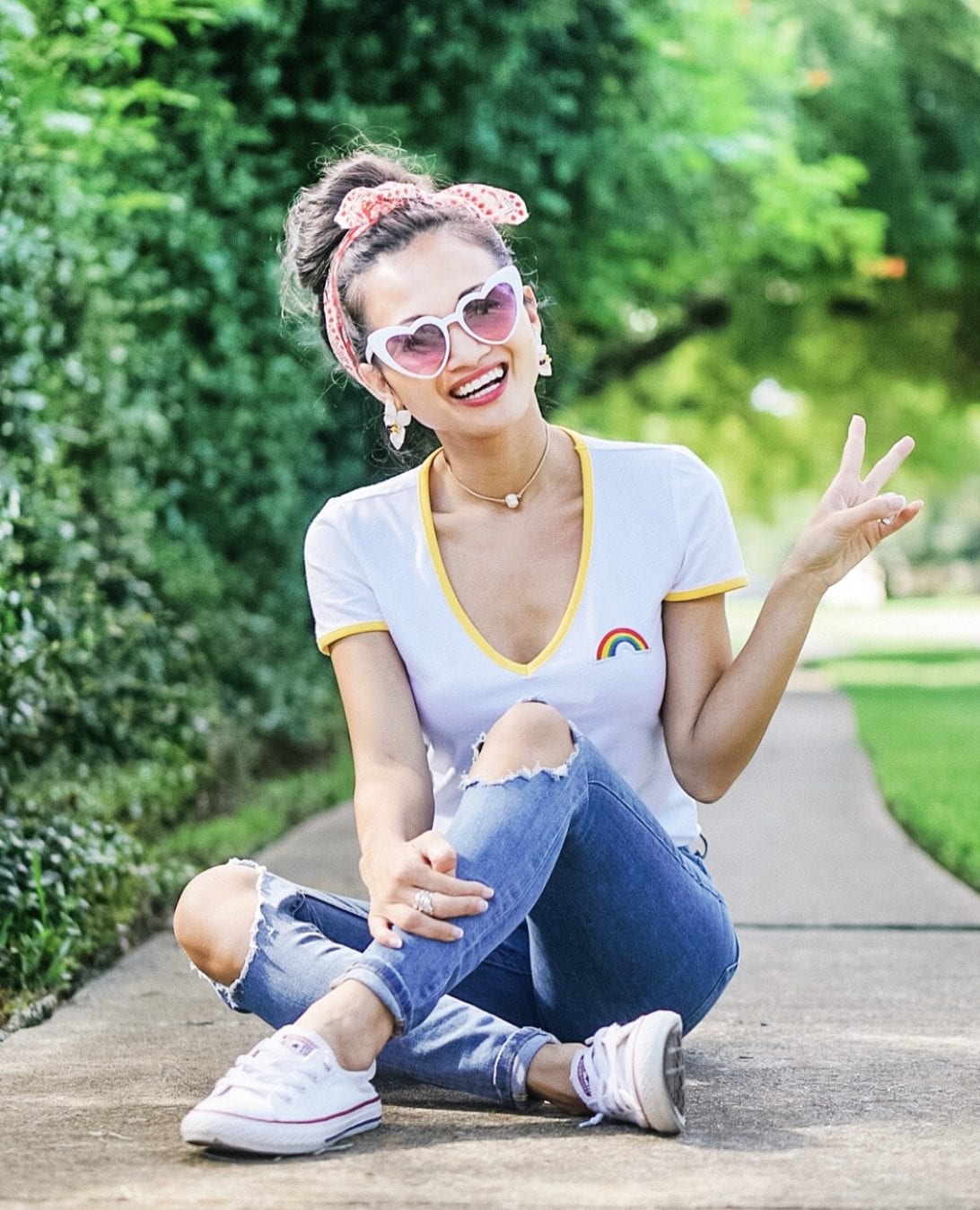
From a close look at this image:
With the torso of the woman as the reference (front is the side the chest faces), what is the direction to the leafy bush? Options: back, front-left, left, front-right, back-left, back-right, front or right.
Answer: back-right

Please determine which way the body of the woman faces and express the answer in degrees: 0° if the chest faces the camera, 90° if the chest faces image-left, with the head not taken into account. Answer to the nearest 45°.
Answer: approximately 0°
